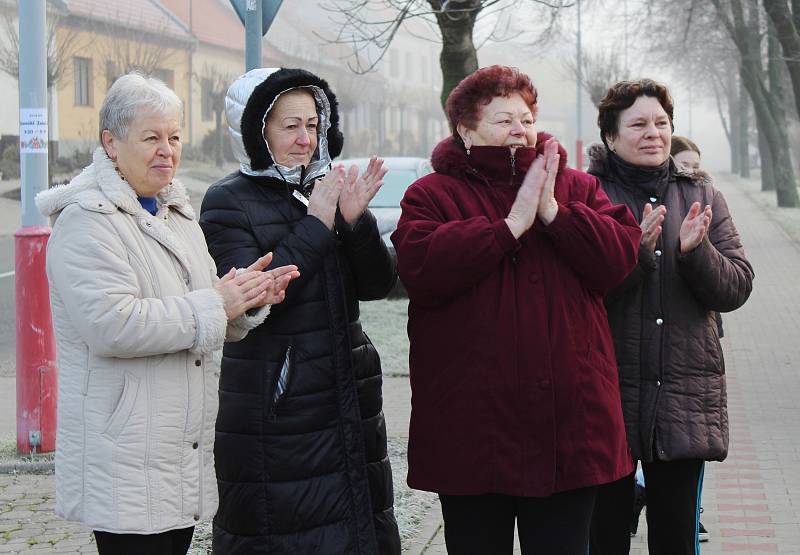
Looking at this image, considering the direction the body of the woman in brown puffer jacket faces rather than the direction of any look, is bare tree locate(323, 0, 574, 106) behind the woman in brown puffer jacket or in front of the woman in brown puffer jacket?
behind

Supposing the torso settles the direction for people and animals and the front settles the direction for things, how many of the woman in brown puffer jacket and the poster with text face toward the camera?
2

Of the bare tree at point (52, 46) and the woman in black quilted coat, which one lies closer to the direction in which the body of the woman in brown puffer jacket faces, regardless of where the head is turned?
the woman in black quilted coat

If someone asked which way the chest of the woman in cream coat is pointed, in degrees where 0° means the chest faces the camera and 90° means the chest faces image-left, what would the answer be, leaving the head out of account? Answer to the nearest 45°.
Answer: approximately 315°

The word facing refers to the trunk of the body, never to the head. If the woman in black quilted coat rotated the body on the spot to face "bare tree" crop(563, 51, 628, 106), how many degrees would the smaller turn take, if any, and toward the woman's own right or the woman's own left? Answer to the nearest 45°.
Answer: approximately 135° to the woman's own left

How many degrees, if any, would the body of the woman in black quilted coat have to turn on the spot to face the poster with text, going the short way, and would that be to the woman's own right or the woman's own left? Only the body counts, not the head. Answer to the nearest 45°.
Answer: approximately 180°

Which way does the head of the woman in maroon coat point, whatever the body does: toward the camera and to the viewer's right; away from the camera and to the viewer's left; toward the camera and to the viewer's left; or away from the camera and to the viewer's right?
toward the camera and to the viewer's right

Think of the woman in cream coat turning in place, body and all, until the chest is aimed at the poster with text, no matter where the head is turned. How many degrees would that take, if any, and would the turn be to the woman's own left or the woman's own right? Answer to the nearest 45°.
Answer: approximately 135° to the woman's own left

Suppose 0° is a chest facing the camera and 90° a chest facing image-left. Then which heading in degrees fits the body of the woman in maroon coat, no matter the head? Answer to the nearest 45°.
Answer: approximately 315°

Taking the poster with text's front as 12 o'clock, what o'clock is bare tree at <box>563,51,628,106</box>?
The bare tree is roughly at 7 o'clock from the poster with text.
